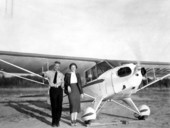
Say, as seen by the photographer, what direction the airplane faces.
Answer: facing the viewer and to the right of the viewer

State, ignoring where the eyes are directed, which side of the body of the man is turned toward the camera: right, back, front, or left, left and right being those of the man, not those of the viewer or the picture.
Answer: front

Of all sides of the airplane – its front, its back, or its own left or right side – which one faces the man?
right

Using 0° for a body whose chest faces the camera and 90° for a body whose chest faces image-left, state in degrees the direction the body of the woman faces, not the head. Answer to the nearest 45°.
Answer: approximately 0°

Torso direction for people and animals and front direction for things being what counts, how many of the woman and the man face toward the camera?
2
